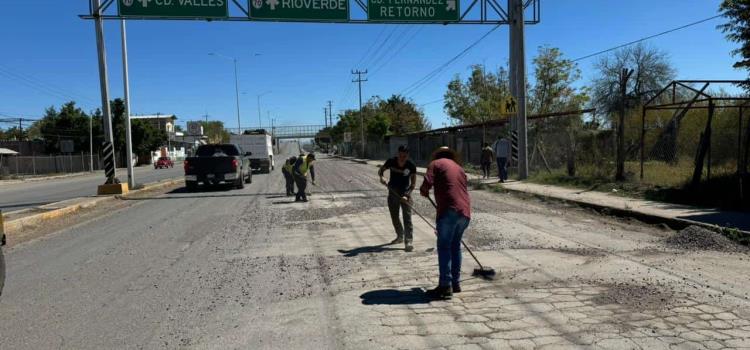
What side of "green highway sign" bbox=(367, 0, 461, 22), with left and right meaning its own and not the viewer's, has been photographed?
front

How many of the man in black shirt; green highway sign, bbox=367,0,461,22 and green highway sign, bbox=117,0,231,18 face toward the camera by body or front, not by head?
3

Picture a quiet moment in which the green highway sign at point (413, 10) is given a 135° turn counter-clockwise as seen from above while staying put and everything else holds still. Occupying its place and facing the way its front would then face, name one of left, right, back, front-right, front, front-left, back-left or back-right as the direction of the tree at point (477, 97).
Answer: front-left

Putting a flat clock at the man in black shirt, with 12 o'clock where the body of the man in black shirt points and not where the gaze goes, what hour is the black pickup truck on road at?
The black pickup truck on road is roughly at 5 o'clock from the man in black shirt.

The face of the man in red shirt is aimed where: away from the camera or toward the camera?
away from the camera

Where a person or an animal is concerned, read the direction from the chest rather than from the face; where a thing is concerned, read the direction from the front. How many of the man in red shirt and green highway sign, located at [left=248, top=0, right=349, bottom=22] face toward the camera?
1

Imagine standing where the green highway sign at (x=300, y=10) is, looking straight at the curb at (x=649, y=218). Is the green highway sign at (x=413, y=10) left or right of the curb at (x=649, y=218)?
left
